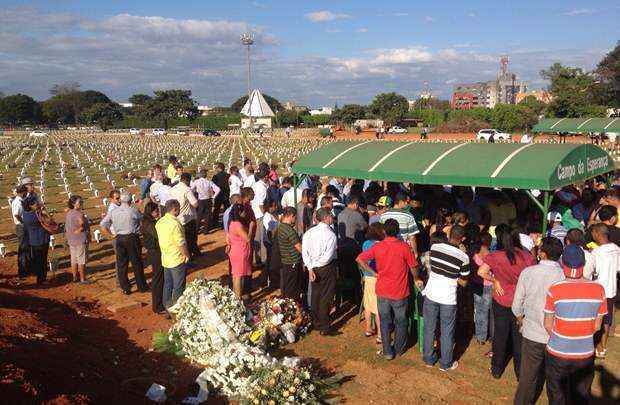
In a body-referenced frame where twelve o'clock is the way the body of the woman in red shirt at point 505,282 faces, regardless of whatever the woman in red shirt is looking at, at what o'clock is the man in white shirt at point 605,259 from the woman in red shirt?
The man in white shirt is roughly at 2 o'clock from the woman in red shirt.

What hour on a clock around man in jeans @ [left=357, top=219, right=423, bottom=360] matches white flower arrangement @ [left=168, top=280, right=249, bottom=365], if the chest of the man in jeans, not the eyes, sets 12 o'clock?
The white flower arrangement is roughly at 9 o'clock from the man in jeans.

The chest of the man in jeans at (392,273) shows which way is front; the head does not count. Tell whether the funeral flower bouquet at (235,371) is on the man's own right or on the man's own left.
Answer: on the man's own left

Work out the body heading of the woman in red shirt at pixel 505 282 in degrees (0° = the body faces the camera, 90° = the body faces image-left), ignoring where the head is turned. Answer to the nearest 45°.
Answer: approximately 180°

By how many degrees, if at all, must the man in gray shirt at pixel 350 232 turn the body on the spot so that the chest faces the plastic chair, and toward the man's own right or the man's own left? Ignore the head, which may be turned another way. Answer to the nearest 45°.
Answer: approximately 90° to the man's own right

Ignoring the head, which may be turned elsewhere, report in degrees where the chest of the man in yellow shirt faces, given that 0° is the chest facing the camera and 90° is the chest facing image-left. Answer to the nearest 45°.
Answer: approximately 225°

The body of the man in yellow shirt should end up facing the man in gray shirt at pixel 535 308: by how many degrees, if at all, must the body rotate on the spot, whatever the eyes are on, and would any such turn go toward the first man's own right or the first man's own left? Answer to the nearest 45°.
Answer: approximately 90° to the first man's own right

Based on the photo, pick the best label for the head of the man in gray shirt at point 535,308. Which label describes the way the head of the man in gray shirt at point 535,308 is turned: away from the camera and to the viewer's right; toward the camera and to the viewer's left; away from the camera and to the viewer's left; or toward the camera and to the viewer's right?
away from the camera and to the viewer's left

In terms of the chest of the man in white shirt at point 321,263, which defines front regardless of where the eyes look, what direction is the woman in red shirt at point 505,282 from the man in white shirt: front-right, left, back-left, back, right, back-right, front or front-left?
right

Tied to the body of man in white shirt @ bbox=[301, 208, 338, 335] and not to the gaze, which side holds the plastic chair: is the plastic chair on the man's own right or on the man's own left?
on the man's own right

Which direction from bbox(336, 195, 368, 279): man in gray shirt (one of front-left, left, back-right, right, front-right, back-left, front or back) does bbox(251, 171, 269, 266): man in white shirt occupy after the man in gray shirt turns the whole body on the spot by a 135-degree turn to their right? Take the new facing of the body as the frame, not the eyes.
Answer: back-right

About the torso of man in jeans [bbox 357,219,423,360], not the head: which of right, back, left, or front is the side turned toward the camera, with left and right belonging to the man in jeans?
back

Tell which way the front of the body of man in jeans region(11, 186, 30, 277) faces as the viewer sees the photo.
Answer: to the viewer's right
